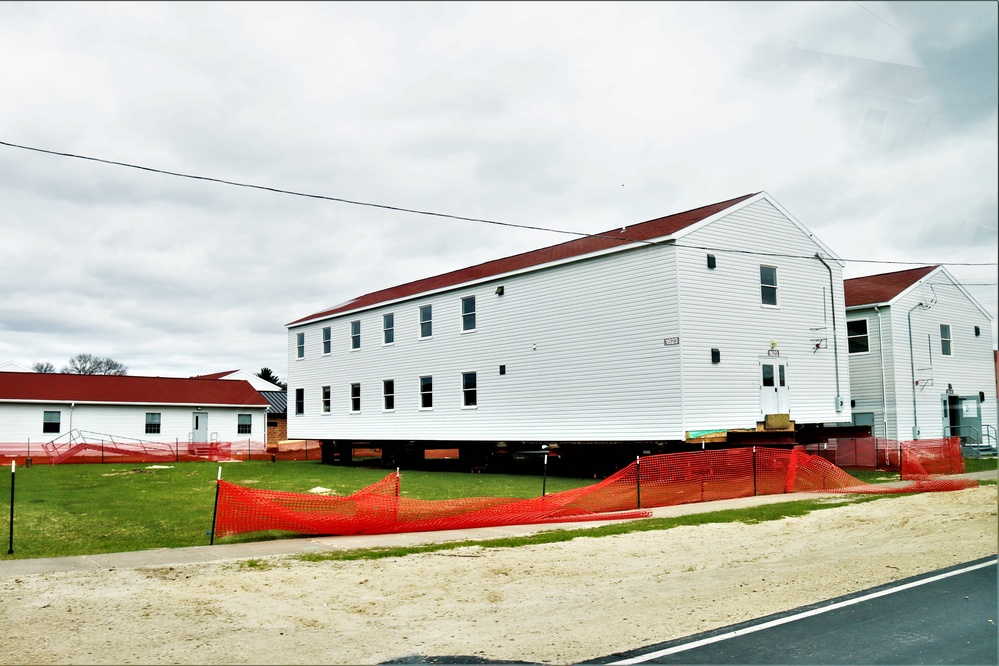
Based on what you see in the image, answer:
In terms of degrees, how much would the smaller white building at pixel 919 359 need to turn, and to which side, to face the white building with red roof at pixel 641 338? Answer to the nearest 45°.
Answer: approximately 90° to its right

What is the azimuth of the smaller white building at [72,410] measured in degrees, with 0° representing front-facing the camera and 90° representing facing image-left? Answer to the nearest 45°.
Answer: approximately 0°

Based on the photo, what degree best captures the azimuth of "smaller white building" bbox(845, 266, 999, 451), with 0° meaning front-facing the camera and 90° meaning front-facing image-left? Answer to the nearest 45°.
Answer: approximately 315°

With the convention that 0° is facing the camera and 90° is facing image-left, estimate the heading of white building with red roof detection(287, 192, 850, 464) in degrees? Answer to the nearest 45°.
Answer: approximately 315°
